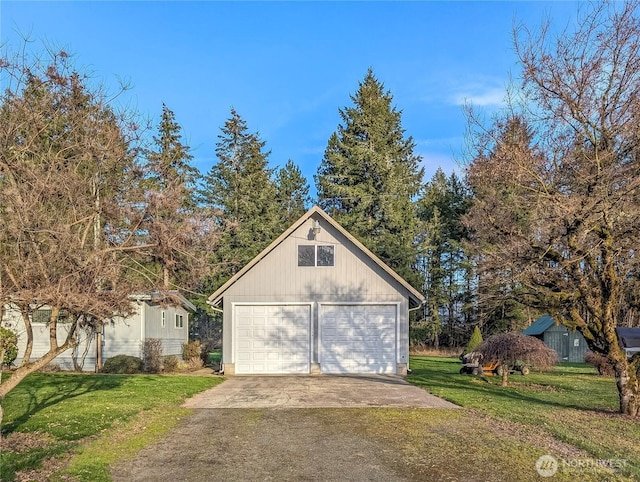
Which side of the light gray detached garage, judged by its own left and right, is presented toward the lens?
front

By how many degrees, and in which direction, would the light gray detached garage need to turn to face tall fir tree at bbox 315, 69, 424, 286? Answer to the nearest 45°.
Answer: approximately 180°

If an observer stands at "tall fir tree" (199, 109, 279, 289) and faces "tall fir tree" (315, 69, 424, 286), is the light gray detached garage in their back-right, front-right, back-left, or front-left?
front-right

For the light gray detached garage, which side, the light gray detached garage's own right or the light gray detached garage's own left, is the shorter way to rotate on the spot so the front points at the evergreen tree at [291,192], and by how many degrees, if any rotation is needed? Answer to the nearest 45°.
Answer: approximately 180°

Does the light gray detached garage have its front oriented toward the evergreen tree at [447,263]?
no

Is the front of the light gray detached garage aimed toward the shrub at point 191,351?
no

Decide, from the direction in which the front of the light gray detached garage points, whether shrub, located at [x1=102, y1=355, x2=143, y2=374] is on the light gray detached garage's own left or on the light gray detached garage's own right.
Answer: on the light gray detached garage's own right

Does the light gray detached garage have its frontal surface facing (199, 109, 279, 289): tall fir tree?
no

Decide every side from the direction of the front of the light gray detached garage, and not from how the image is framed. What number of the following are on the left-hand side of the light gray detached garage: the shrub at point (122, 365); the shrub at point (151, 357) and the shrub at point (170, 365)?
0
